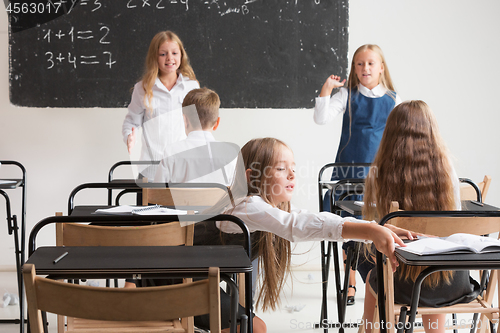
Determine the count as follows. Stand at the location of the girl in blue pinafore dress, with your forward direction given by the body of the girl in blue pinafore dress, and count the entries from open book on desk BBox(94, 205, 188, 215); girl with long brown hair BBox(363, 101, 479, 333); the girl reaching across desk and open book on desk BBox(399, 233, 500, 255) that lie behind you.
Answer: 0

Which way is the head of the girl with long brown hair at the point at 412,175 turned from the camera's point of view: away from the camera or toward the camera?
away from the camera

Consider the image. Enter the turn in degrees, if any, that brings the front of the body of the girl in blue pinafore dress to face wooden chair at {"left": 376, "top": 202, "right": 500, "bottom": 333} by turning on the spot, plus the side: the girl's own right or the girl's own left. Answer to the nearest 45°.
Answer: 0° — they already face it

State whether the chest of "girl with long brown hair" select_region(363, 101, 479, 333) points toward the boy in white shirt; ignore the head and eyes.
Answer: no

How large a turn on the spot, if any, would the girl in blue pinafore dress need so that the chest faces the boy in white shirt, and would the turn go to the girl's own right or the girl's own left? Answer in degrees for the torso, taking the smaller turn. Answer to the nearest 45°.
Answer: approximately 45° to the girl's own right

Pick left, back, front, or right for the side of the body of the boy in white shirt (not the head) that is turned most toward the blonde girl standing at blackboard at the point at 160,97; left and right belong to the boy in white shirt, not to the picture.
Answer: front

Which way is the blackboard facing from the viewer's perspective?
toward the camera

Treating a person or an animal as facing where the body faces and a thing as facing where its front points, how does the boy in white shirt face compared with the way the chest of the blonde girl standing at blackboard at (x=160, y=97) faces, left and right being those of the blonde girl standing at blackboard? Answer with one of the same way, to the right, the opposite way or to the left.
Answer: the opposite way

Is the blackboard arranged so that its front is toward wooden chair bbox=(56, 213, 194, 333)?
yes

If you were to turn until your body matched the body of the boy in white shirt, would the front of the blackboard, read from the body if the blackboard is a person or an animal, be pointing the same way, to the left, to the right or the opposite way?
the opposite way

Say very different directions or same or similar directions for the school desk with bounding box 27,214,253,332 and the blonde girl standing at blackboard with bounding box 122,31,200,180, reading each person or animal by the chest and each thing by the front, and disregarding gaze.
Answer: same or similar directions

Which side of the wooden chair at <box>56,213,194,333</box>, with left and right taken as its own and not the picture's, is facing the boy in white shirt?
front

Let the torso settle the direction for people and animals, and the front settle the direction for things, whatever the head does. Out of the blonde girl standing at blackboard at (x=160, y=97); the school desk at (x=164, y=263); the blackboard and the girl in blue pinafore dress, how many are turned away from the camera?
0

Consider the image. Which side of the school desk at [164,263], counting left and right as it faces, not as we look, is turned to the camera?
front

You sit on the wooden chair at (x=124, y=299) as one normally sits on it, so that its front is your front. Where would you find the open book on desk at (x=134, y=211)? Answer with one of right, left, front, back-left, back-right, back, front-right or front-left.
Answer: front

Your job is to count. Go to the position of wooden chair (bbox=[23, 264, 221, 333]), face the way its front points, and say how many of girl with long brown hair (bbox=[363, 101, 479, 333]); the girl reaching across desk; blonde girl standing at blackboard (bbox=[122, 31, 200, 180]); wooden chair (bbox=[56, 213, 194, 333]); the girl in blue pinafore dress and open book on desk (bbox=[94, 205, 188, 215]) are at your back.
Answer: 0

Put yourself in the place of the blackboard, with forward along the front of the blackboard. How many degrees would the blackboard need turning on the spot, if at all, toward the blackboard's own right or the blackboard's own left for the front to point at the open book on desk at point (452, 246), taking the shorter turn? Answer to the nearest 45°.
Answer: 0° — it already faces it

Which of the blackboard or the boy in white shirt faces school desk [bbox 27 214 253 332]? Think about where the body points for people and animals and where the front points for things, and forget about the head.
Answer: the blackboard

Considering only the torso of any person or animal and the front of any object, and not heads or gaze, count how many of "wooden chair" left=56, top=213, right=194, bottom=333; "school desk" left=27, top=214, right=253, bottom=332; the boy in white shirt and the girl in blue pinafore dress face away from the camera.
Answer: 2

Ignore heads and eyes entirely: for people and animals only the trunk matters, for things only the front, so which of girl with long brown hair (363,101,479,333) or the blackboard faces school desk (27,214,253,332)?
the blackboard

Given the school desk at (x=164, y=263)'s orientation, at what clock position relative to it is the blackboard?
The blackboard is roughly at 6 o'clock from the school desk.
